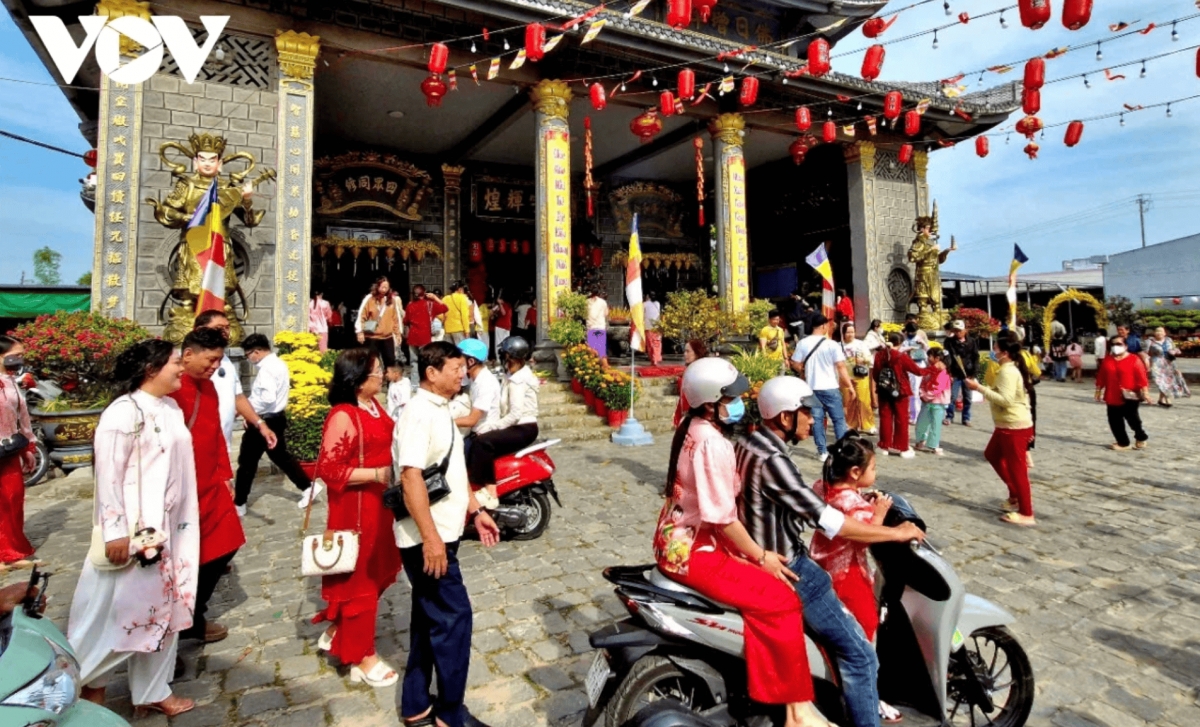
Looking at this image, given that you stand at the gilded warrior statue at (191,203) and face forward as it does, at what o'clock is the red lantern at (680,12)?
The red lantern is roughly at 10 o'clock from the gilded warrior statue.

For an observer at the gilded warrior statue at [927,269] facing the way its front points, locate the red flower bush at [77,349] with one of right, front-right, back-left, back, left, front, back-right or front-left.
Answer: right

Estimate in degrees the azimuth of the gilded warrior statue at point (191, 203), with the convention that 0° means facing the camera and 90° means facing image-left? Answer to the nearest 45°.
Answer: approximately 0°

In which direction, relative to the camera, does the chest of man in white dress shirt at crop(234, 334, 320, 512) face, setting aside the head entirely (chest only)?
to the viewer's left

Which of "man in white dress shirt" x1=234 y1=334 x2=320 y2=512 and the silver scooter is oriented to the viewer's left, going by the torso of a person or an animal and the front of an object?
the man in white dress shirt

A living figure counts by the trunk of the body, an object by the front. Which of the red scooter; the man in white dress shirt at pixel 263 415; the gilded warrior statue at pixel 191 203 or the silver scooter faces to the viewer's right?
the silver scooter

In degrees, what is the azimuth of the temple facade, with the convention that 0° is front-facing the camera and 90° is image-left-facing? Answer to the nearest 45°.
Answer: approximately 315°

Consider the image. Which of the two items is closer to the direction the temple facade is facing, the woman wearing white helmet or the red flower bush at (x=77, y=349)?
the woman wearing white helmet

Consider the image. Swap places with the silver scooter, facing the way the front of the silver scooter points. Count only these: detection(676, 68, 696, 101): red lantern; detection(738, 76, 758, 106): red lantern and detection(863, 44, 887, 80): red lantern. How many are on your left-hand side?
3

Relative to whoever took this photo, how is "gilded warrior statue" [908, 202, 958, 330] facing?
facing the viewer and to the right of the viewer

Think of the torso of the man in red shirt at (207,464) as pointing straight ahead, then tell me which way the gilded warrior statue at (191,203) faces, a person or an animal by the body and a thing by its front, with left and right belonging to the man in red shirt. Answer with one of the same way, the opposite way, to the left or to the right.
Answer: to the right
